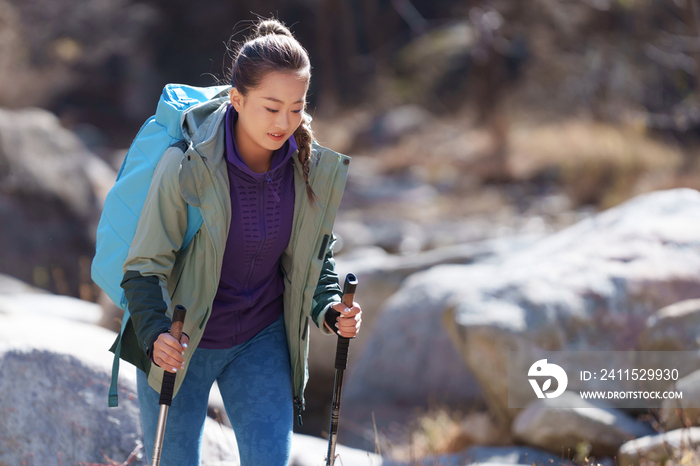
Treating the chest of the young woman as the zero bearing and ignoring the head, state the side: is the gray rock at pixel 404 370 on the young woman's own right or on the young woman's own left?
on the young woman's own left

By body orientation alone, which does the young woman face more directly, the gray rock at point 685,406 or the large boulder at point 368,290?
the gray rock

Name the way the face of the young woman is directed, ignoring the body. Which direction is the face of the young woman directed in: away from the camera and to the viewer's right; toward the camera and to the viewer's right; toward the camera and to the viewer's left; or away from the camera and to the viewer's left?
toward the camera and to the viewer's right

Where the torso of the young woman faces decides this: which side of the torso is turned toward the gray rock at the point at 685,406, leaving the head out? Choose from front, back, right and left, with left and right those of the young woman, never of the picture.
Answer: left

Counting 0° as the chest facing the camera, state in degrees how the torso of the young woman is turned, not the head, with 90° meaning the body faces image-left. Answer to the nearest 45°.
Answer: approximately 315°

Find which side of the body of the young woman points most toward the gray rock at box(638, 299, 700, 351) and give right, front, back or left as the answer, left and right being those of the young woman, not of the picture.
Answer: left

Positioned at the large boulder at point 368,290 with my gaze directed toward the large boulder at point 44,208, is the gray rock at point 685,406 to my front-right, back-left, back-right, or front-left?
back-left

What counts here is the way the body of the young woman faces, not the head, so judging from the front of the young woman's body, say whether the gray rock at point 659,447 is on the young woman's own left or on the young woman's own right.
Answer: on the young woman's own left

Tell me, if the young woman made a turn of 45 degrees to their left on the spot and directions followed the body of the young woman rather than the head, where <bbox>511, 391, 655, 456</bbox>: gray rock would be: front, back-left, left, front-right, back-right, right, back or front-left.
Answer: front-left
